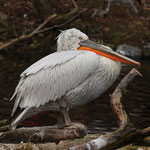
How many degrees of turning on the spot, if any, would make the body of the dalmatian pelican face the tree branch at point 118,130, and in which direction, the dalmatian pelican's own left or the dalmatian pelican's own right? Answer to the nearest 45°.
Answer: approximately 45° to the dalmatian pelican's own right

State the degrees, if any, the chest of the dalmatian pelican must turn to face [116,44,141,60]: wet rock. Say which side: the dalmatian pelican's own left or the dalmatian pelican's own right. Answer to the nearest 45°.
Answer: approximately 90° to the dalmatian pelican's own left

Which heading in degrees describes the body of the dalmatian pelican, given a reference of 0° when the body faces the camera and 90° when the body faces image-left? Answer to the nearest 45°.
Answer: approximately 270°
